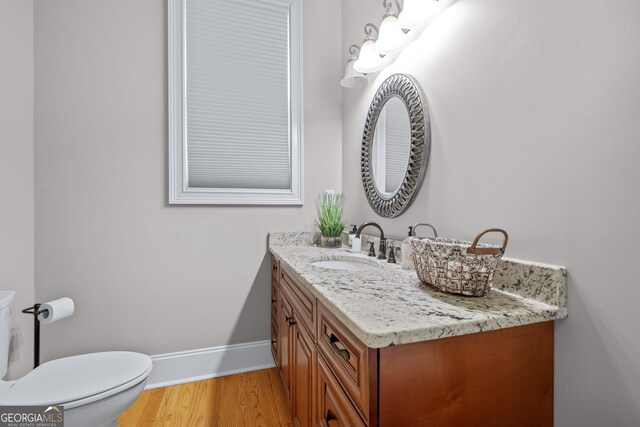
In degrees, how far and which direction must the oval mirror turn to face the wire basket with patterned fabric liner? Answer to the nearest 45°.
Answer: approximately 45° to its left

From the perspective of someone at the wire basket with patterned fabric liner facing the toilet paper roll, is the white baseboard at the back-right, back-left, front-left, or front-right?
front-right

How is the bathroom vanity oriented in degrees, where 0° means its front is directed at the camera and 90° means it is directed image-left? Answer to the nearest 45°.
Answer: approximately 45°

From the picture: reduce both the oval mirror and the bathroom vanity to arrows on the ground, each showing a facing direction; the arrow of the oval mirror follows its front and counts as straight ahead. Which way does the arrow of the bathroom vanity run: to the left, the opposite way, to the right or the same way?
the same way

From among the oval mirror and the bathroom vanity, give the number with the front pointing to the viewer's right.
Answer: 0

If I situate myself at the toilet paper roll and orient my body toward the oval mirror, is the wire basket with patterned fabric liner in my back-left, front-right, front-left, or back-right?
front-right

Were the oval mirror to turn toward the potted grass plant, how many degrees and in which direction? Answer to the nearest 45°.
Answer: approximately 90° to its right

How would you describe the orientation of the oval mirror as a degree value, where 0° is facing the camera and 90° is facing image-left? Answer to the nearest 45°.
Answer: approximately 45°
